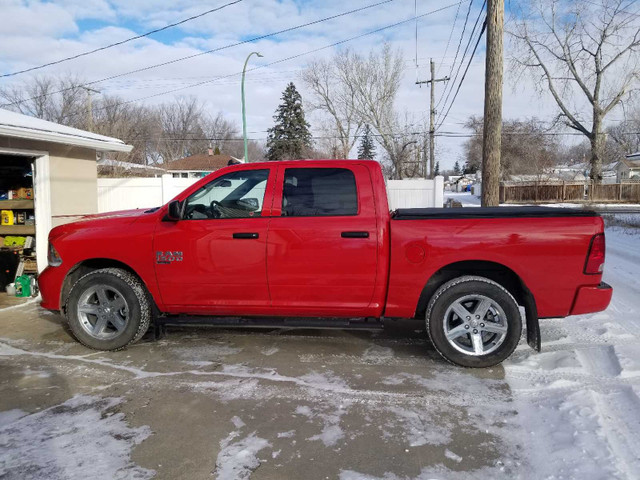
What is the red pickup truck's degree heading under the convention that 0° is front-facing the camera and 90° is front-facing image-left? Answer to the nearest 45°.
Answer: approximately 90°

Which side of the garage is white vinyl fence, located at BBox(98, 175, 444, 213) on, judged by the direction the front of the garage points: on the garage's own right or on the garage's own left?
on the garage's own left

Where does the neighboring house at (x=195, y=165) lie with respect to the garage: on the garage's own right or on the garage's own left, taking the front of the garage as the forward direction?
on the garage's own left

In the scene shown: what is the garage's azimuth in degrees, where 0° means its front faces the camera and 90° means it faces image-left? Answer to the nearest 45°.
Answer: approximately 315°

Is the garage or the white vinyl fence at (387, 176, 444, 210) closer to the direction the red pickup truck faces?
the garage

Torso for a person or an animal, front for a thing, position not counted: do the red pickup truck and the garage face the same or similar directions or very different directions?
very different directions

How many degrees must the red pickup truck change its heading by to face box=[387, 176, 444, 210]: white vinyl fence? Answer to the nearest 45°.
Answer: approximately 90° to its right

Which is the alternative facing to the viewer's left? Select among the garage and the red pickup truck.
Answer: the red pickup truck

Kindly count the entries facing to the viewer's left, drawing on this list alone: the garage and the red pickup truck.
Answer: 1

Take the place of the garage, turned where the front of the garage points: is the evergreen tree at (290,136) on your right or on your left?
on your left

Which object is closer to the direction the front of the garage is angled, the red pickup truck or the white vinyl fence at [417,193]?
the red pickup truck

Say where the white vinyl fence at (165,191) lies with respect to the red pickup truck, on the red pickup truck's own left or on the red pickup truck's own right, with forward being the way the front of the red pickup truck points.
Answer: on the red pickup truck's own right
